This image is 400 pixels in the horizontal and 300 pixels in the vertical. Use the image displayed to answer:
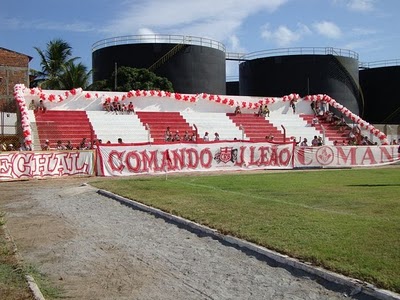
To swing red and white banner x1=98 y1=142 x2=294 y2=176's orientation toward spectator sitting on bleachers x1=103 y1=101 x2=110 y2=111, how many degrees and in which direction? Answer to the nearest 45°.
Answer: approximately 135° to its right

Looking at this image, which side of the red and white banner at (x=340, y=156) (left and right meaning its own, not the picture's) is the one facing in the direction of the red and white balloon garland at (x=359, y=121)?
back

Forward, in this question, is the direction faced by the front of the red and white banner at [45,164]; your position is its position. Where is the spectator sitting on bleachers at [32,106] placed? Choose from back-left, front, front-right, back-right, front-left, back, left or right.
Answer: back

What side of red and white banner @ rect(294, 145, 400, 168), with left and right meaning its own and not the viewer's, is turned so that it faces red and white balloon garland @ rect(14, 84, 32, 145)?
right

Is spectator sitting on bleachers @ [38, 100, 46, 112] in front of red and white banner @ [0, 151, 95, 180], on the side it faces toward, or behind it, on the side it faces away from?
behind

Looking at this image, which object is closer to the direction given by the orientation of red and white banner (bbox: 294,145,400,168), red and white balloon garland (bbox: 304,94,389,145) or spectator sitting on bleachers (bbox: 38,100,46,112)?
the spectator sitting on bleachers

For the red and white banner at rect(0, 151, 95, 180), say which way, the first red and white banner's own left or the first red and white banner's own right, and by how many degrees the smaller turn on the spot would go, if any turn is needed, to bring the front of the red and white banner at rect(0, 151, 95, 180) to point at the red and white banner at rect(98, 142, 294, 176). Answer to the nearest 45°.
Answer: approximately 90° to the first red and white banner's own left

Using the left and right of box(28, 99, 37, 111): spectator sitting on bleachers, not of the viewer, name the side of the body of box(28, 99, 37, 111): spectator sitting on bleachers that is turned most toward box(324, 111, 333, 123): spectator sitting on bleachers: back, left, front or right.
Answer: left

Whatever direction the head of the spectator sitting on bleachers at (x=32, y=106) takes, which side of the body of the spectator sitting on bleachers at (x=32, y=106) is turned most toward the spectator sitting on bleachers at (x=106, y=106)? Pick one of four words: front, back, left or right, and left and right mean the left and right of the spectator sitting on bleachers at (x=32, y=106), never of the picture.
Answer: left

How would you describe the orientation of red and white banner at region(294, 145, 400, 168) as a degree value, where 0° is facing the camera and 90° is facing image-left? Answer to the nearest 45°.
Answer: approximately 0°
